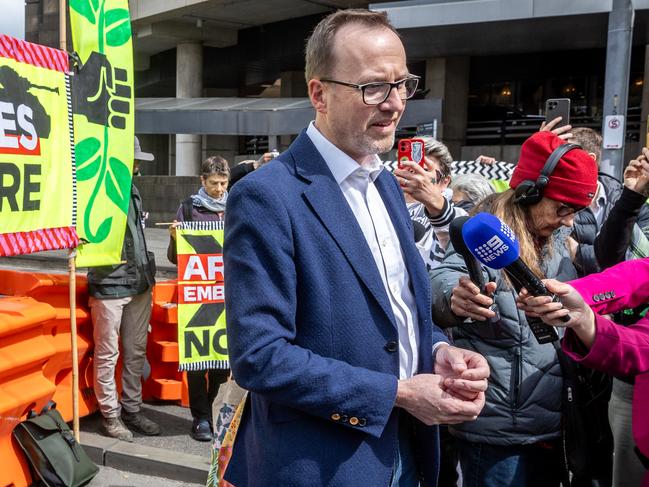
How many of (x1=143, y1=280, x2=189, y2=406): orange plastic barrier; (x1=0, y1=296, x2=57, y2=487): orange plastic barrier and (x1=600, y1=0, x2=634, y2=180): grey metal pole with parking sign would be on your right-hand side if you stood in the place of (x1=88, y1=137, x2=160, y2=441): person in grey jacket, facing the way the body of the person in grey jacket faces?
1

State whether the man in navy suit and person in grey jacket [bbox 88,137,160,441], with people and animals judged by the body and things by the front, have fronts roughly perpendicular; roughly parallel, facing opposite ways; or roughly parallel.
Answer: roughly parallel

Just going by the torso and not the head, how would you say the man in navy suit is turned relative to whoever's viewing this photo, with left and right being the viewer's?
facing the viewer and to the right of the viewer

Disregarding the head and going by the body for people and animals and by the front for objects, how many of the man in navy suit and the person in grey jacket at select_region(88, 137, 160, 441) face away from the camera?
0

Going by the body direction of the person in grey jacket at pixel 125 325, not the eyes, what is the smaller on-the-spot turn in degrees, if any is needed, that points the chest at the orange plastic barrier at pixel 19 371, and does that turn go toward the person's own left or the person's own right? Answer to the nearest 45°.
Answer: approximately 90° to the person's own right

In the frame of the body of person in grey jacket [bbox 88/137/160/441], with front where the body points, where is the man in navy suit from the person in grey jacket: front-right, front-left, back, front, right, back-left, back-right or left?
front-right

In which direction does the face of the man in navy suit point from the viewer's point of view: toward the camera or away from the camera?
toward the camera

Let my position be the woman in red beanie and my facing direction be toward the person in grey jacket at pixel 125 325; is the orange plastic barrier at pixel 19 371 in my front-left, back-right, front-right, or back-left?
front-left

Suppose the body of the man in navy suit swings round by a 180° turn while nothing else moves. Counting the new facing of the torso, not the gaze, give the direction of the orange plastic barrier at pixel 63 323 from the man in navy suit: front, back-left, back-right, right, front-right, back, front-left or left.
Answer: front

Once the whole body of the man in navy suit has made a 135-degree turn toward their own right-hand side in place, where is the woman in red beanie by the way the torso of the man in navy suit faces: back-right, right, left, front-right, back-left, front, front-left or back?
back-right

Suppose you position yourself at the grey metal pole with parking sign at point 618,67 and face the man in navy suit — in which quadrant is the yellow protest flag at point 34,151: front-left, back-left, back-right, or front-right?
front-right
